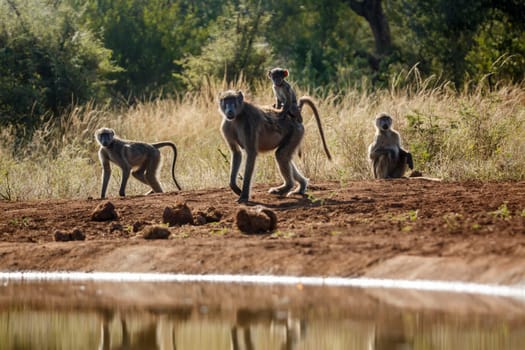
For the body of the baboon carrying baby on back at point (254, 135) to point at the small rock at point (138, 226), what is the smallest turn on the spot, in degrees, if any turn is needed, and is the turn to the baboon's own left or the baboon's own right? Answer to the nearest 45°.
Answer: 0° — it already faces it

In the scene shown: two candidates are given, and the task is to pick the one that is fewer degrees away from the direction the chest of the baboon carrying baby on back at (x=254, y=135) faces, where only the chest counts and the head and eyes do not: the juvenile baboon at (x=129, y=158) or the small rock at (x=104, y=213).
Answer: the small rock

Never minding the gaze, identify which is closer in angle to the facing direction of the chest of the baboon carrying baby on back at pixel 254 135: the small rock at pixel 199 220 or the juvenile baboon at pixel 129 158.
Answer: the juvenile baboon

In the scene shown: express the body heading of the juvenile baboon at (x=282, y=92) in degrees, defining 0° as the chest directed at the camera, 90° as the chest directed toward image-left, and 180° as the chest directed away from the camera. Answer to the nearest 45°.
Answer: approximately 45°

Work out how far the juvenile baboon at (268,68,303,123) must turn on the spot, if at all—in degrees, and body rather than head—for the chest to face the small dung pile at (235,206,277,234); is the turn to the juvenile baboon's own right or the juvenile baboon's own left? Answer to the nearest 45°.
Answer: approximately 45° to the juvenile baboon's own left

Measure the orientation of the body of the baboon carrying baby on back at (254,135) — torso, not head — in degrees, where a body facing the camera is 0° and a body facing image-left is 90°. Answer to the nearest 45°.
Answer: approximately 45°

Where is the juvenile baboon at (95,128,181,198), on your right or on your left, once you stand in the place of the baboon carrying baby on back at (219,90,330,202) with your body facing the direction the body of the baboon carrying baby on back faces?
on your right

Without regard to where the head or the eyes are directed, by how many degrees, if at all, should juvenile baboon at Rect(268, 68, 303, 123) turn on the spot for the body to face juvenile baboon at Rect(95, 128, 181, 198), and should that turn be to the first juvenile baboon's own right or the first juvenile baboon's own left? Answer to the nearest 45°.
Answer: approximately 90° to the first juvenile baboon's own right
